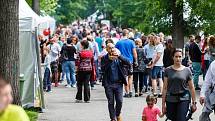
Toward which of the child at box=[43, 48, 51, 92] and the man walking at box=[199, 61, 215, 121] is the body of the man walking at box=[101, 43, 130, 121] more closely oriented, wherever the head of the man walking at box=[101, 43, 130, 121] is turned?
the man walking

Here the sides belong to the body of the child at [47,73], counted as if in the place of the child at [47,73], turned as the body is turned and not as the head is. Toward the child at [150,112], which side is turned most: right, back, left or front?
left

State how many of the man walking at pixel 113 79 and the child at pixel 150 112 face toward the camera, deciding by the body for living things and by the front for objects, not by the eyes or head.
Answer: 2
